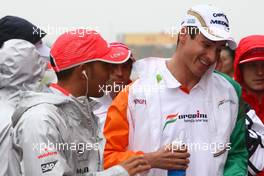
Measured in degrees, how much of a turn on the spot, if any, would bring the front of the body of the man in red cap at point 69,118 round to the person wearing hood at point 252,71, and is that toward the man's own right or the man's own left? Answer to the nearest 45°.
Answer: approximately 45° to the man's own left

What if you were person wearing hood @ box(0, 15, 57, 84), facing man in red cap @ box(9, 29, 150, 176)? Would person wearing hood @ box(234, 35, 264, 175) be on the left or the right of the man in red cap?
left

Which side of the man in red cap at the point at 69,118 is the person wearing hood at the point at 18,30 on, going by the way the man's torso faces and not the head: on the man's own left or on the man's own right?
on the man's own left

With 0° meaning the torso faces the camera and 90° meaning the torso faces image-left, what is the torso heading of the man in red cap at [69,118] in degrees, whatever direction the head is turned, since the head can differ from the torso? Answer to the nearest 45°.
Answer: approximately 270°

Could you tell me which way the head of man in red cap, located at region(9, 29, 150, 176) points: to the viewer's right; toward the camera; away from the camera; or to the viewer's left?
to the viewer's right
